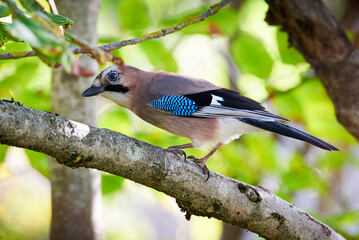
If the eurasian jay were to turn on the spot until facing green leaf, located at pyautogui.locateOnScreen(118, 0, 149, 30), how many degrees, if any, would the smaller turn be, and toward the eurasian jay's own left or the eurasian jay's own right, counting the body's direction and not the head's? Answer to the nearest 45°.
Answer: approximately 45° to the eurasian jay's own right

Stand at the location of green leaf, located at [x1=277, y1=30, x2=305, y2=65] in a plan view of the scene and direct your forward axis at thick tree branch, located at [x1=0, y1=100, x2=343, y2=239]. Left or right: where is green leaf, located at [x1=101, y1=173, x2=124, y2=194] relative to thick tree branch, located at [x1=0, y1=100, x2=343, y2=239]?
right

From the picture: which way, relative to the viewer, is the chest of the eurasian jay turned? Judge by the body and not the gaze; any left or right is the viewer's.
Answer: facing to the left of the viewer

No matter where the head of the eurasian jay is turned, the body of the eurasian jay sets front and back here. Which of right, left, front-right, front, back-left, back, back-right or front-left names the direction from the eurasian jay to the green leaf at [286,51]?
back-right
